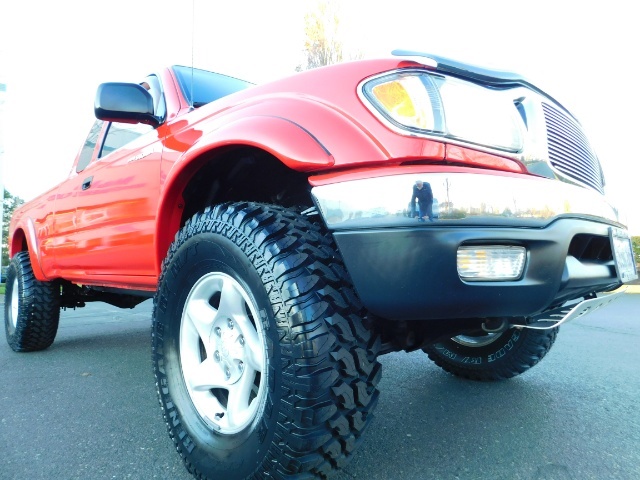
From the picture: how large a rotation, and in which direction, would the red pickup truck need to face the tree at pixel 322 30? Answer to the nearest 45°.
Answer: approximately 135° to its left

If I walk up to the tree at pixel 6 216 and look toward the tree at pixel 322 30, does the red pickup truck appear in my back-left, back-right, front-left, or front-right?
front-right

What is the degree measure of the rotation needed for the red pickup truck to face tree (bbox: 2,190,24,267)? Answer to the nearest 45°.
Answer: approximately 180°

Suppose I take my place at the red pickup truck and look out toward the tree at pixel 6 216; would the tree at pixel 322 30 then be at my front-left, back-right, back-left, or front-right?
front-right

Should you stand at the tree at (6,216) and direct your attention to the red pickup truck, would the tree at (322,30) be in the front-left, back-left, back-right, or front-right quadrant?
front-left
